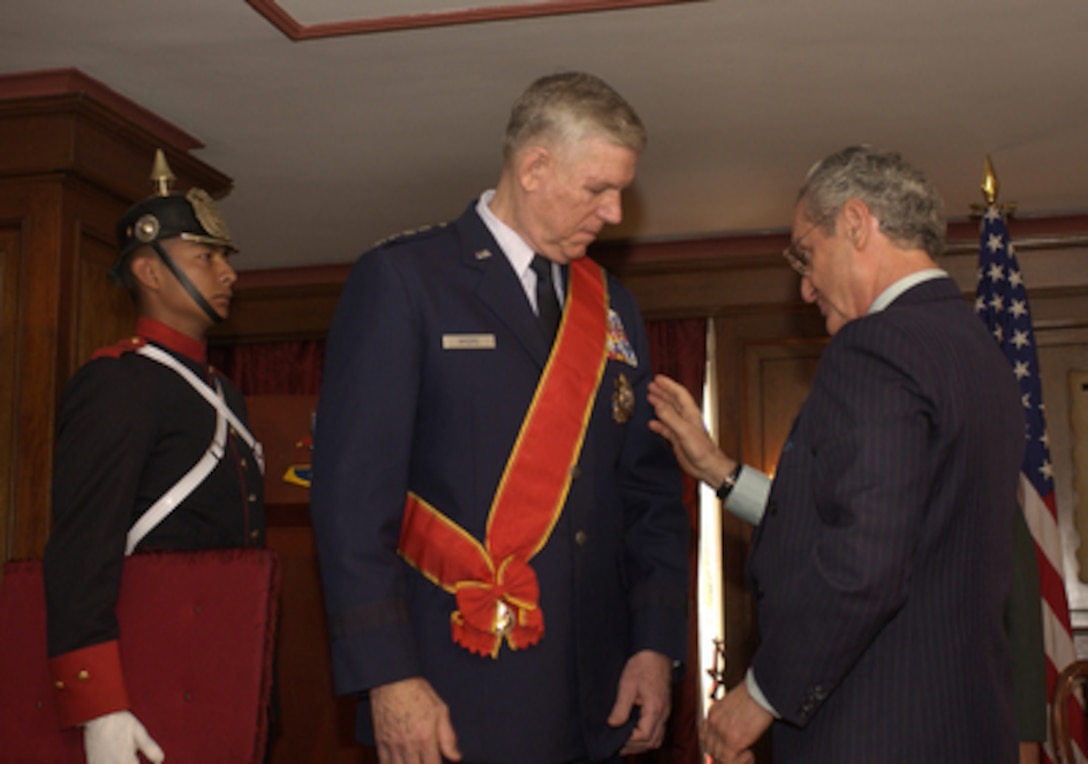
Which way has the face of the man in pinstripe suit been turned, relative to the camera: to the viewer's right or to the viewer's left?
to the viewer's left

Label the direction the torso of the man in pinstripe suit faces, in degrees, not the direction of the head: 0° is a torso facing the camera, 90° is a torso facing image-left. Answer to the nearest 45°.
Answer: approximately 135°

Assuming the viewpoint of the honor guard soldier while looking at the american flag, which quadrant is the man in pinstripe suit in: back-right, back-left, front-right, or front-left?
front-right

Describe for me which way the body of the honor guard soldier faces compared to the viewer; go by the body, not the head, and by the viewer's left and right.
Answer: facing the viewer and to the right of the viewer

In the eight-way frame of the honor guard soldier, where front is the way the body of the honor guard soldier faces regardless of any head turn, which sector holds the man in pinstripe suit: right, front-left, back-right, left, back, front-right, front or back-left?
front

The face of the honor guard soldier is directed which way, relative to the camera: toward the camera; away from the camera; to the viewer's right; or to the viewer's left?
to the viewer's right

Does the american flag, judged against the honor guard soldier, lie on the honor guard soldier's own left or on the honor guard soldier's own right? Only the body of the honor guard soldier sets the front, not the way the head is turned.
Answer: on the honor guard soldier's own left

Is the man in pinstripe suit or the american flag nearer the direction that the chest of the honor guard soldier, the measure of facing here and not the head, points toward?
the man in pinstripe suit

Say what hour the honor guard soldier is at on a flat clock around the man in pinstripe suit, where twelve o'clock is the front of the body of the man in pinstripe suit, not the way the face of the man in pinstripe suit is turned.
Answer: The honor guard soldier is roughly at 11 o'clock from the man in pinstripe suit.
